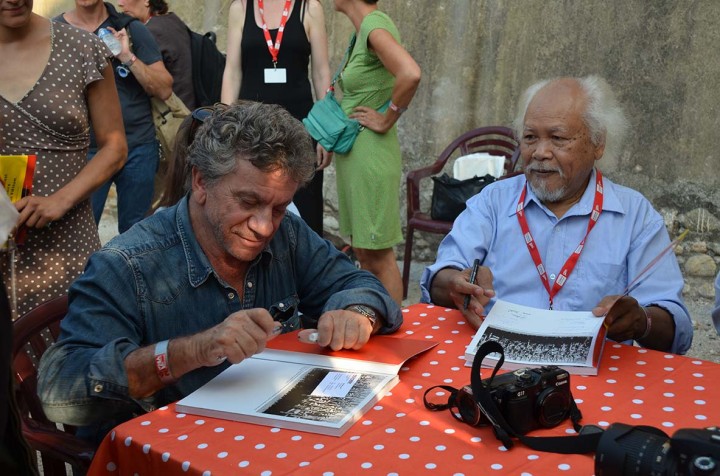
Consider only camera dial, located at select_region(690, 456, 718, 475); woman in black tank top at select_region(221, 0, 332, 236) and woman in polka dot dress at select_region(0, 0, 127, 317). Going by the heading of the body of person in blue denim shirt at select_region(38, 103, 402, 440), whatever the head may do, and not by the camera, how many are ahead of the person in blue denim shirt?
1

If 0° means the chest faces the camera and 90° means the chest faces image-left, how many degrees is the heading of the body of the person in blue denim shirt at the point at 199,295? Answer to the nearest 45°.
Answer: approximately 315°

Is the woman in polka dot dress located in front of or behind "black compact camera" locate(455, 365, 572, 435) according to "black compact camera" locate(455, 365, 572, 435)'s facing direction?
behind

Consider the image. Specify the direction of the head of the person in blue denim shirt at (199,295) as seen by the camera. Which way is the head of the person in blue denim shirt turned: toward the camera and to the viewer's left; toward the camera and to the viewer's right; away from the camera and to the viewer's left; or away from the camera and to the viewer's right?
toward the camera and to the viewer's right

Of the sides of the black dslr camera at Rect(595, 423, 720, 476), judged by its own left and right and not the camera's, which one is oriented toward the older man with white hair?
right

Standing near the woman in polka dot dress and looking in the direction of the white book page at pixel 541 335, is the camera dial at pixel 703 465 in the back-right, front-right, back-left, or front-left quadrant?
front-right

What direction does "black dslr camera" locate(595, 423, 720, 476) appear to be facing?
to the viewer's left

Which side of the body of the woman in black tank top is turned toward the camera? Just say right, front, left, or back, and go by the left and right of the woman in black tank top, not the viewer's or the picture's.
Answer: front

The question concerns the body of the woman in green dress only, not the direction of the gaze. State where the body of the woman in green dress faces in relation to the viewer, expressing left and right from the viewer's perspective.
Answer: facing to the left of the viewer

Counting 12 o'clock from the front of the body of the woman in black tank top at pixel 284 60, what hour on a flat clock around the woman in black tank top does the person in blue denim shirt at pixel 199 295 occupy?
The person in blue denim shirt is roughly at 12 o'clock from the woman in black tank top.

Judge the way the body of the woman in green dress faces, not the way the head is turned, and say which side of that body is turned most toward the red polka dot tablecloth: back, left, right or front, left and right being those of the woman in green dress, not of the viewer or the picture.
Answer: left

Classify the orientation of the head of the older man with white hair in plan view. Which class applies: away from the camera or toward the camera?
toward the camera

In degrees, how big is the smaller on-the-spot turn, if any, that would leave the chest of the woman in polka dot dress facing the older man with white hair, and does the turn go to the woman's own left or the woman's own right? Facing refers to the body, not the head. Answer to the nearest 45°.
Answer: approximately 45° to the woman's own left

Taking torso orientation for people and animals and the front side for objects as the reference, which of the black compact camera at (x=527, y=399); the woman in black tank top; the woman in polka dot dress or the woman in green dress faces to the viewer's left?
the woman in green dress

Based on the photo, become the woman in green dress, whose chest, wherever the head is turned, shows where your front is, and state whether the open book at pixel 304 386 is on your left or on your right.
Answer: on your left

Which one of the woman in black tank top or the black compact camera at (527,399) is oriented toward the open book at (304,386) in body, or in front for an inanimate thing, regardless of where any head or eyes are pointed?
the woman in black tank top
